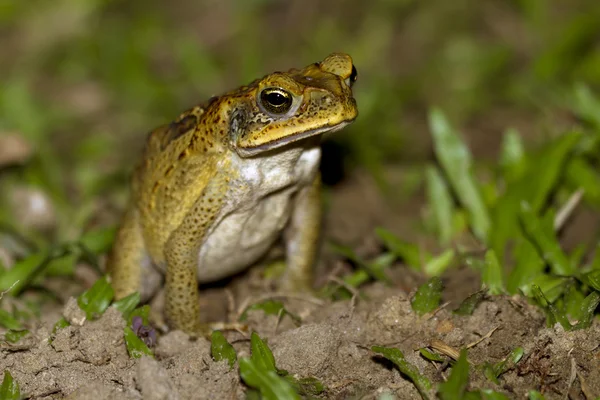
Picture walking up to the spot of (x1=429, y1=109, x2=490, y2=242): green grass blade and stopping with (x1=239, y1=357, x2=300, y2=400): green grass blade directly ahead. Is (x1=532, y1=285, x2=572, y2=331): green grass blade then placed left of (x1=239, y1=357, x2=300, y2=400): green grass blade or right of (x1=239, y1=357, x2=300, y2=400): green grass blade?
left

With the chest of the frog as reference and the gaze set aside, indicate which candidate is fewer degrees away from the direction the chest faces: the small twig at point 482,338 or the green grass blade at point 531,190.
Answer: the small twig

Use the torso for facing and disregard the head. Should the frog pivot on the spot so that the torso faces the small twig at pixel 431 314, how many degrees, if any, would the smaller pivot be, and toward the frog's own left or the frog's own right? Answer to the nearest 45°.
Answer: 0° — it already faces it

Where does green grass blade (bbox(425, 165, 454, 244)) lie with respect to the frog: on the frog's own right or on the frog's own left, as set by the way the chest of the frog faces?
on the frog's own left

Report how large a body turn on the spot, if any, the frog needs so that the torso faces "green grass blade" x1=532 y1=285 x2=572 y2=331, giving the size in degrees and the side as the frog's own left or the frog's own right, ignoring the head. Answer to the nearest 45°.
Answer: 0° — it already faces it

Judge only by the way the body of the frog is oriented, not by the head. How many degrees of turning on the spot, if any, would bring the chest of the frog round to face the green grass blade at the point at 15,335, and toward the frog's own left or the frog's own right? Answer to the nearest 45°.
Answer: approximately 135° to the frog's own right

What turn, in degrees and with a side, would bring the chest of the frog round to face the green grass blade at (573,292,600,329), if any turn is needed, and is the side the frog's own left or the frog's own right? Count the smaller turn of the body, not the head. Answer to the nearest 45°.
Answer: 0° — it already faces it

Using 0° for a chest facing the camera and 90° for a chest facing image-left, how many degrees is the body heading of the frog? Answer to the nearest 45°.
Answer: approximately 315°

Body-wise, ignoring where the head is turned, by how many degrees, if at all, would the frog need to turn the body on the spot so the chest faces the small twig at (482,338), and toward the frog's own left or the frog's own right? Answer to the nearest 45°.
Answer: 0° — it already faces it

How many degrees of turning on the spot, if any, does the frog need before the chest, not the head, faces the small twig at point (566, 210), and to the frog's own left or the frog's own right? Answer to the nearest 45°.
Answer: approximately 45° to the frog's own left

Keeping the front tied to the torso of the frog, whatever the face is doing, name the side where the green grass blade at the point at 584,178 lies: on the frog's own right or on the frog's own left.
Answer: on the frog's own left
